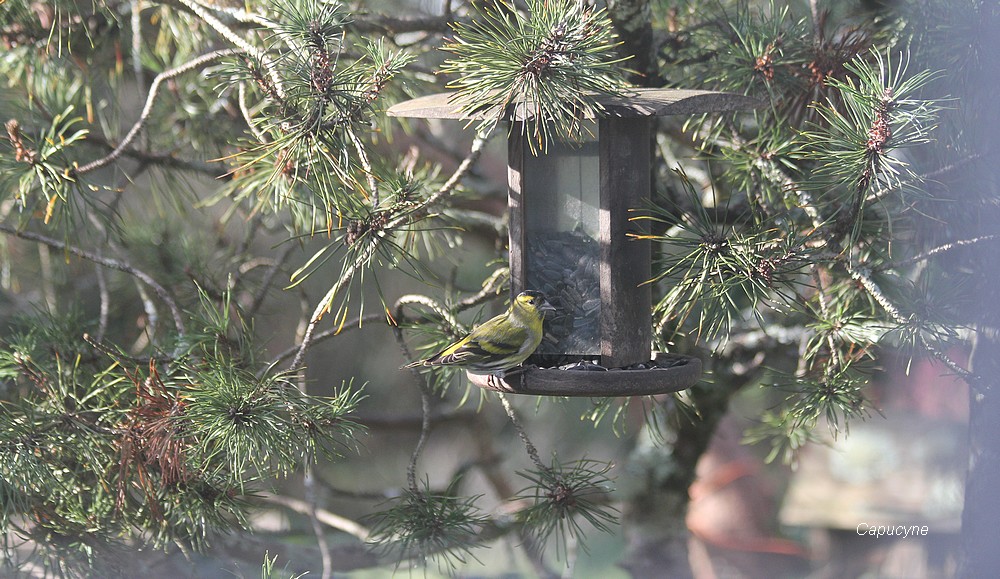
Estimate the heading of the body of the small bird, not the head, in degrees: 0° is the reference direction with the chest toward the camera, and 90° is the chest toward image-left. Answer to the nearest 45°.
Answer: approximately 270°
